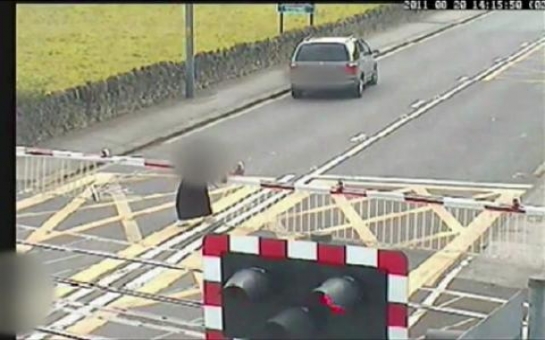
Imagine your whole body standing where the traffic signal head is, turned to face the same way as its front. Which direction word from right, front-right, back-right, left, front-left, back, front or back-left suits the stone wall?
back-right

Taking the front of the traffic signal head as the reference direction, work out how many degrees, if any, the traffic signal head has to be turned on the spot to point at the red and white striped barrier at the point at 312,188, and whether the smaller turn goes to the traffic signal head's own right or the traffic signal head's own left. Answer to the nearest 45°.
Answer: approximately 135° to the traffic signal head's own right

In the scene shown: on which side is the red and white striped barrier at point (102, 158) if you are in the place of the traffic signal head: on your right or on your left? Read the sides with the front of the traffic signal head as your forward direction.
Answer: on your right

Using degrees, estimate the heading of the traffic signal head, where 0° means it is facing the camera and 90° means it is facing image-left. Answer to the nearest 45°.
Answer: approximately 45°

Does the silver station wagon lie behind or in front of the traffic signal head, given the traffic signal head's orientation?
behind

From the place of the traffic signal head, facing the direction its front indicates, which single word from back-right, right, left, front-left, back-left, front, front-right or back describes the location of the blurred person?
back-right

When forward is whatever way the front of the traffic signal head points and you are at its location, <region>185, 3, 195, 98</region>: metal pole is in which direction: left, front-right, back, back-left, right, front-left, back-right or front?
back-right
